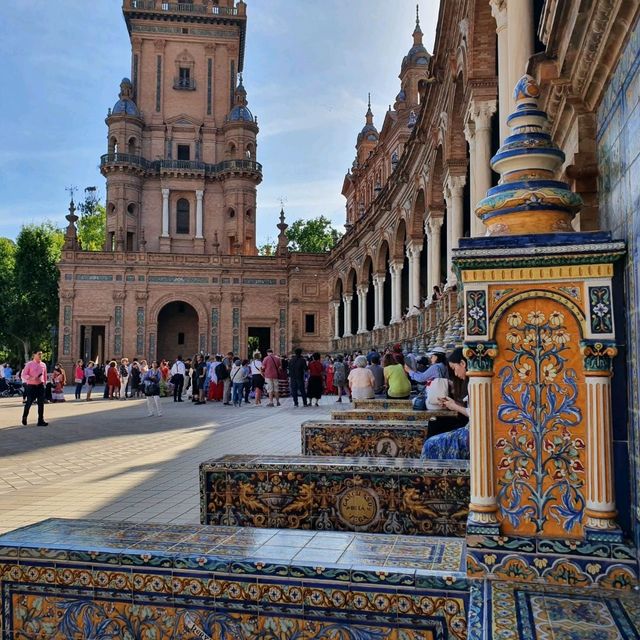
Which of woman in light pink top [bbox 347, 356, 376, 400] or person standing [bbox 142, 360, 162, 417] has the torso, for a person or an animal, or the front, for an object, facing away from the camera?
the woman in light pink top

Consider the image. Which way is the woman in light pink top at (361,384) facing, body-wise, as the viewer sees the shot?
away from the camera

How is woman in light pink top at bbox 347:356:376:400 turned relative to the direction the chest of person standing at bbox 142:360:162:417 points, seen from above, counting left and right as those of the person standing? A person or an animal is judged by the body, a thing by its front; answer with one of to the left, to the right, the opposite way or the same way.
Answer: the opposite way

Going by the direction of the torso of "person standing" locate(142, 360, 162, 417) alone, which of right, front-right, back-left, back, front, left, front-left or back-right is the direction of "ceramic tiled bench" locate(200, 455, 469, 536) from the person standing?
front

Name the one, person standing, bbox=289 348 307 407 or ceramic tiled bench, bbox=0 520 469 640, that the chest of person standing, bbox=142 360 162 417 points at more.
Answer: the ceramic tiled bench

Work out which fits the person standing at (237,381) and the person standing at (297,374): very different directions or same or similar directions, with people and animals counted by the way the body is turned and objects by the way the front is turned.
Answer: same or similar directions

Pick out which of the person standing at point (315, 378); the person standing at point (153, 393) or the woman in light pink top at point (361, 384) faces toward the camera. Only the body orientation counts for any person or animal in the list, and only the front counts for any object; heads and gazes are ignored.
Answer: the person standing at point (153, 393)

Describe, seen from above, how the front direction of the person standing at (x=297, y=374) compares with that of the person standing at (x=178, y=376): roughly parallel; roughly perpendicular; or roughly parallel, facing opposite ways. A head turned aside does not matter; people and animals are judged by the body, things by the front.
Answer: roughly parallel
